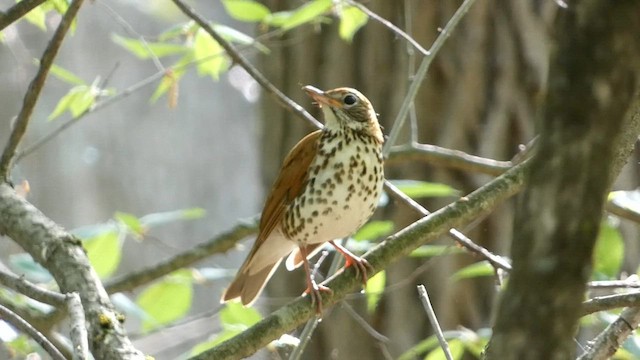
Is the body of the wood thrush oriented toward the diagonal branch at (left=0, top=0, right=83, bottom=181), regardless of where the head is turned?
no

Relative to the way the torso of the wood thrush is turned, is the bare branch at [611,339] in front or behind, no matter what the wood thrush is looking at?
in front

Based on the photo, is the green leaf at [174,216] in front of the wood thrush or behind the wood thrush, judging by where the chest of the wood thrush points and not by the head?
behind

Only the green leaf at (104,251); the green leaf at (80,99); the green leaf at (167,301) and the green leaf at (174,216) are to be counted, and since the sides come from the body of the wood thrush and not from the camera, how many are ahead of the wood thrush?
0

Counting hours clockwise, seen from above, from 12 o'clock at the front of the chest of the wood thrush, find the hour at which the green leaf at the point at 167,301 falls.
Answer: The green leaf is roughly at 5 o'clock from the wood thrush.

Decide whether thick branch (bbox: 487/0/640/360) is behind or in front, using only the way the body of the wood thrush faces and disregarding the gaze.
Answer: in front

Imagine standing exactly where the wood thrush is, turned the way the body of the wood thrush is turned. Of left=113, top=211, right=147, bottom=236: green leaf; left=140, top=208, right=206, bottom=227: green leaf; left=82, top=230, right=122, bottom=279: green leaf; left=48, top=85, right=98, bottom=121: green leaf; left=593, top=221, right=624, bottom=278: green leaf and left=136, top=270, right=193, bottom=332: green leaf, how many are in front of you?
1

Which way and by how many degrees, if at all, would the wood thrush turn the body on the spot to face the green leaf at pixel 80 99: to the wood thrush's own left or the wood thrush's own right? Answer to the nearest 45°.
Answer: approximately 135° to the wood thrush's own right

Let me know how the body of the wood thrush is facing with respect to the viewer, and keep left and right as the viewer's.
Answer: facing the viewer and to the right of the viewer
